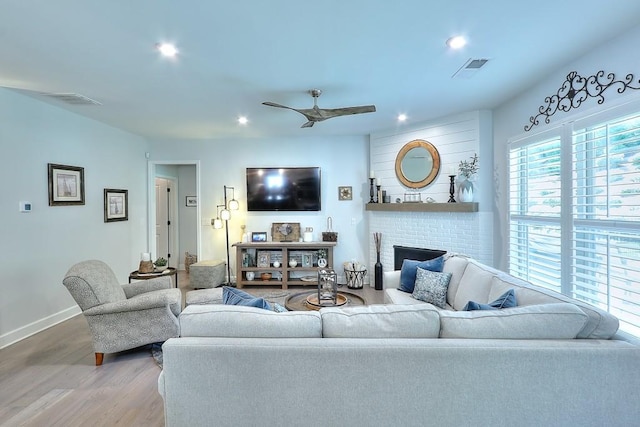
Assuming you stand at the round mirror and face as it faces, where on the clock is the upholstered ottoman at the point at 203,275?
The upholstered ottoman is roughly at 1 o'clock from the round mirror.

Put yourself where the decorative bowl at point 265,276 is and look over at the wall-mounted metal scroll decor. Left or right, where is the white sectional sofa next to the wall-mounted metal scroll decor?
right

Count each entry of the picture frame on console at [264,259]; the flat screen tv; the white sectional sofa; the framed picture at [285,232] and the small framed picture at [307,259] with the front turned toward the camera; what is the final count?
4

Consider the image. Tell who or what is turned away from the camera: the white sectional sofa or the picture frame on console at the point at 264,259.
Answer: the white sectional sofa

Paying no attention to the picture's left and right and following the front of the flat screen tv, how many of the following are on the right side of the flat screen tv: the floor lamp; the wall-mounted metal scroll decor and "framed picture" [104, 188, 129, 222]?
2

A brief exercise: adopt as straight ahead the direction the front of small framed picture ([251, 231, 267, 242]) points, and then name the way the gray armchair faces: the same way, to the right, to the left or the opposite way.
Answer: to the left

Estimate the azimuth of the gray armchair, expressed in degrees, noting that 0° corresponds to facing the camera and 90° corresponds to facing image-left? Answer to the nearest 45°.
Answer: approximately 270°

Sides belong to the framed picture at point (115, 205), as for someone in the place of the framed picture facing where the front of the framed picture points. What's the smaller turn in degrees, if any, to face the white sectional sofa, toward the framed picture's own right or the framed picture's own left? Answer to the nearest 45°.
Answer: approximately 45° to the framed picture's own right

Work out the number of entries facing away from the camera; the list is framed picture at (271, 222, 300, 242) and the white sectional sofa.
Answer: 1

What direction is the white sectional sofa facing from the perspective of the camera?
away from the camera
